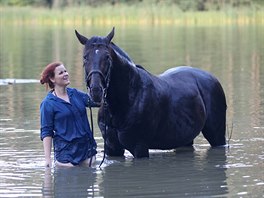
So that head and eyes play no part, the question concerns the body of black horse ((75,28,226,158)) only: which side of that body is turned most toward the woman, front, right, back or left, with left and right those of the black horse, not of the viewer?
front

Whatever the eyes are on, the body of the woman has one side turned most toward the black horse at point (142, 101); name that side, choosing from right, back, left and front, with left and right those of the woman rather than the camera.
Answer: left

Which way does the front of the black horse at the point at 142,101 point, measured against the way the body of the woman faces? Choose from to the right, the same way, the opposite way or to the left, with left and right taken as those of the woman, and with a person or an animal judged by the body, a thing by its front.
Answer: to the right

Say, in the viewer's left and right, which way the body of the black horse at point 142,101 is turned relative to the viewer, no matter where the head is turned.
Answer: facing the viewer and to the left of the viewer

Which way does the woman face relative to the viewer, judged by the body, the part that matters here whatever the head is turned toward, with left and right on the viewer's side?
facing the viewer and to the right of the viewer

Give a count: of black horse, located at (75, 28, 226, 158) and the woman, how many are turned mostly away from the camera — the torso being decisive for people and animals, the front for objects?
0
